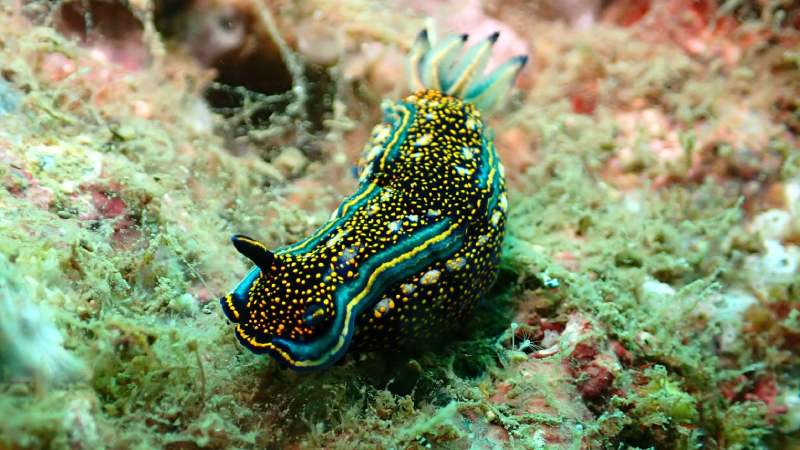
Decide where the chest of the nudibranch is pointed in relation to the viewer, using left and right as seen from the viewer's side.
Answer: facing the viewer and to the left of the viewer
